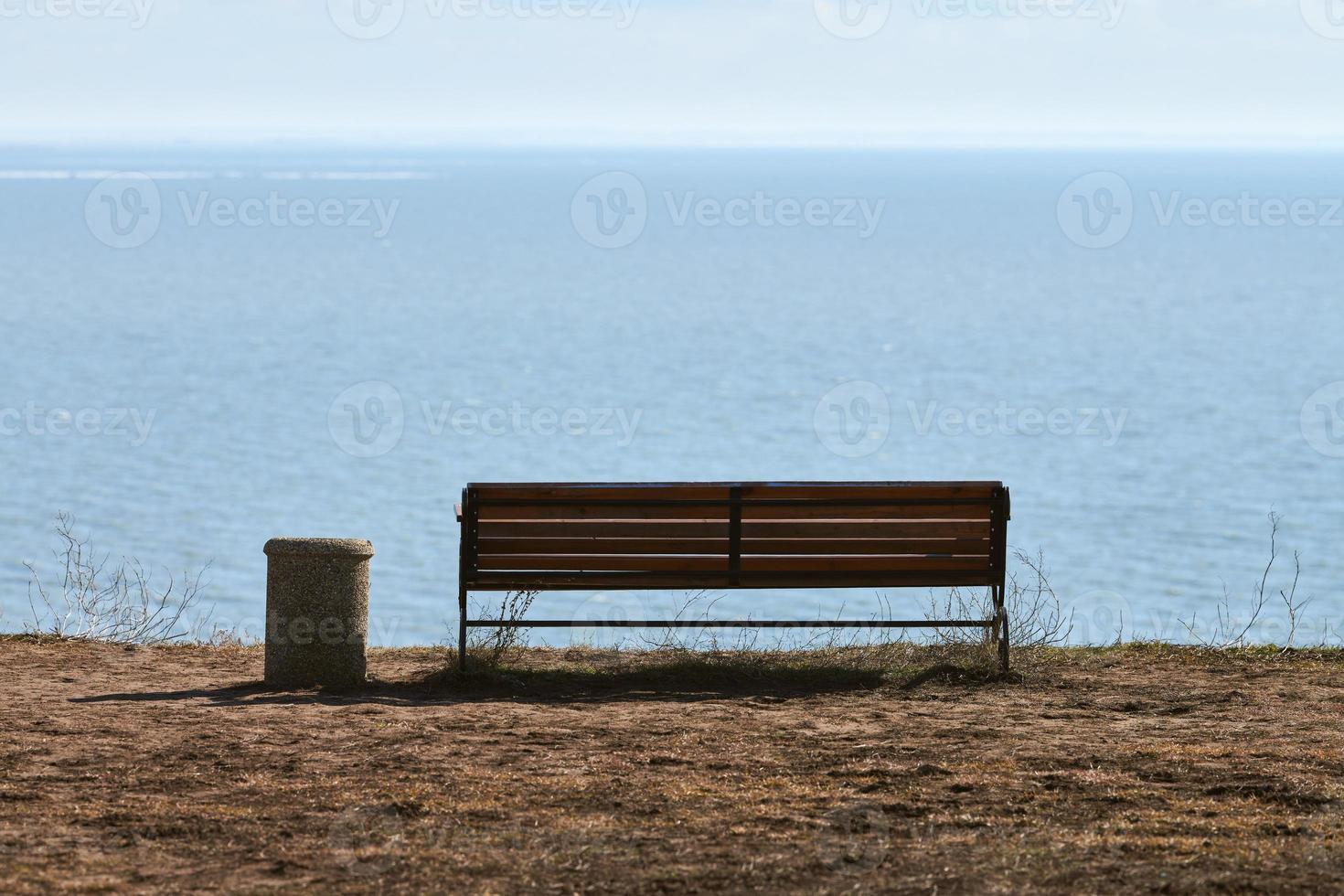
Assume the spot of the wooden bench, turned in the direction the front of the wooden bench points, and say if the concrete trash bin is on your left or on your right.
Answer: on your left

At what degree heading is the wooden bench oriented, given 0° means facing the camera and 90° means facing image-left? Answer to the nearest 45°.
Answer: approximately 180°
